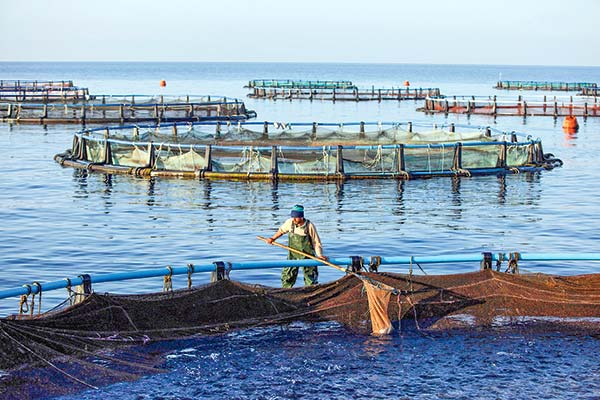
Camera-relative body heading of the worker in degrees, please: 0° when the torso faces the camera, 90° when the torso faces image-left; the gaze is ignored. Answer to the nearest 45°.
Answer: approximately 0°

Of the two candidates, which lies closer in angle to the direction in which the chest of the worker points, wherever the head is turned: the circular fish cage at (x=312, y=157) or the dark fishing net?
the dark fishing net

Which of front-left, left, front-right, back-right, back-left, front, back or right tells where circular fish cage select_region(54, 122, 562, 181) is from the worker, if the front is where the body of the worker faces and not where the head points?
back

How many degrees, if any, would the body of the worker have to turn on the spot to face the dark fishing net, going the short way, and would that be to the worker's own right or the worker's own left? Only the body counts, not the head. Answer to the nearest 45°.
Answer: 0° — they already face it
